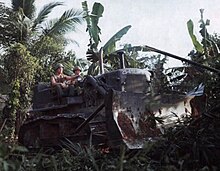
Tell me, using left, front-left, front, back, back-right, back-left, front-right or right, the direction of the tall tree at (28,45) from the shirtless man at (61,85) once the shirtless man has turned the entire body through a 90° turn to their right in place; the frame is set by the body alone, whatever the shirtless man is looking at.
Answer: back-right

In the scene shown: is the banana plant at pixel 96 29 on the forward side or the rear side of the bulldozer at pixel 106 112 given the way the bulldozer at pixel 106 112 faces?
on the rear side

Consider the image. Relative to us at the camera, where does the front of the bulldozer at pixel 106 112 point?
facing the viewer and to the right of the viewer

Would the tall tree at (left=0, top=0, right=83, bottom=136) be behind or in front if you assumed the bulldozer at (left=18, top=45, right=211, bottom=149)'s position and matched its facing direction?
behind

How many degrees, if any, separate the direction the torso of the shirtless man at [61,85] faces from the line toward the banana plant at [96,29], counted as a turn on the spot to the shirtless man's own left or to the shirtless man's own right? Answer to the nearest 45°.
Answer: approximately 135° to the shirtless man's own left
